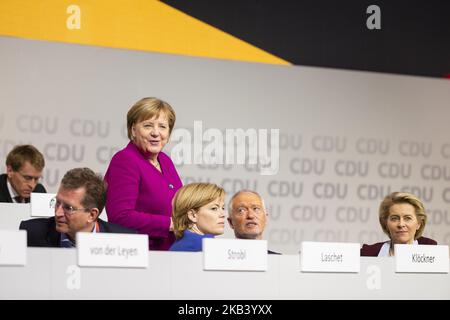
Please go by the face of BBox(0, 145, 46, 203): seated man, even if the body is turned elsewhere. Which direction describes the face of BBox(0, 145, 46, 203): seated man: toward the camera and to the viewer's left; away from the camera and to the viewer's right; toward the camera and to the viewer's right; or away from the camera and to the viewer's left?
toward the camera and to the viewer's right

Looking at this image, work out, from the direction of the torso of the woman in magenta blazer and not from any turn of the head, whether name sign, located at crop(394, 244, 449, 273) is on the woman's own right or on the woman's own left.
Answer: on the woman's own left

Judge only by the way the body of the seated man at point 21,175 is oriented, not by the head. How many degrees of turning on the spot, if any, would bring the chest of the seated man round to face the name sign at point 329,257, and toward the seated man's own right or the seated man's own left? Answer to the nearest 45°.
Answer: approximately 45° to the seated man's own left

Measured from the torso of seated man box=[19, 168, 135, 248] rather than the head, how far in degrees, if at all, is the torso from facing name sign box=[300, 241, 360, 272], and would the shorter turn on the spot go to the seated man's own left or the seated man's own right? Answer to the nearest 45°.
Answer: approximately 135° to the seated man's own left

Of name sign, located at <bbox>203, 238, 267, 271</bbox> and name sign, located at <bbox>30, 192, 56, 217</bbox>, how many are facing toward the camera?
2

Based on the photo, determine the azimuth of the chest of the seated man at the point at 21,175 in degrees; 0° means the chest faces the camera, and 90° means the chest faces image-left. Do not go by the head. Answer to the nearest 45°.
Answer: approximately 315°

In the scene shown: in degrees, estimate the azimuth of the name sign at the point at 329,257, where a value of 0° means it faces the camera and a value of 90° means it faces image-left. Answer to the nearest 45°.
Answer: approximately 0°
